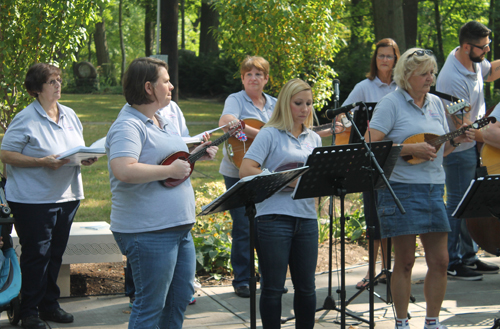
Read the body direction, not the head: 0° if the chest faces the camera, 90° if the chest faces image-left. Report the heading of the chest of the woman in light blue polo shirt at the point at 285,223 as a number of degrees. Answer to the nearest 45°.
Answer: approximately 315°

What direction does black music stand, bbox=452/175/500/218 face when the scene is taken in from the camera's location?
facing away from the viewer

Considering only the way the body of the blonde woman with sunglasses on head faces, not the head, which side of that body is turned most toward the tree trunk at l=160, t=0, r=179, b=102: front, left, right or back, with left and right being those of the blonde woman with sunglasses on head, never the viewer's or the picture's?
back

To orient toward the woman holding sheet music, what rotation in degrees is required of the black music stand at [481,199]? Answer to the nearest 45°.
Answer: approximately 90° to its left

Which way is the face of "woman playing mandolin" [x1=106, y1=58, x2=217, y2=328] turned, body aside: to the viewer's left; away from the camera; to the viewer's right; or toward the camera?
to the viewer's right

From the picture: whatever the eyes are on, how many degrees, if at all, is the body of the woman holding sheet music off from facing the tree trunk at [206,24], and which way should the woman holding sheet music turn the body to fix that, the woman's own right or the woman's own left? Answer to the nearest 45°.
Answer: approximately 135° to the woman's own left
